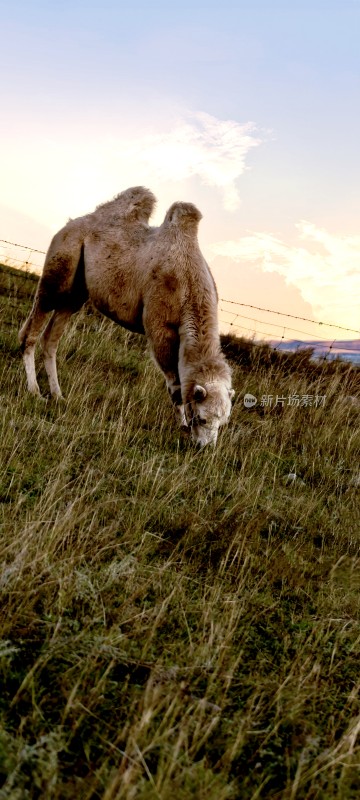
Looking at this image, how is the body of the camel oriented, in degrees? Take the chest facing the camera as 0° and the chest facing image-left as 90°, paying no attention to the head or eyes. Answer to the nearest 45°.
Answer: approximately 315°
